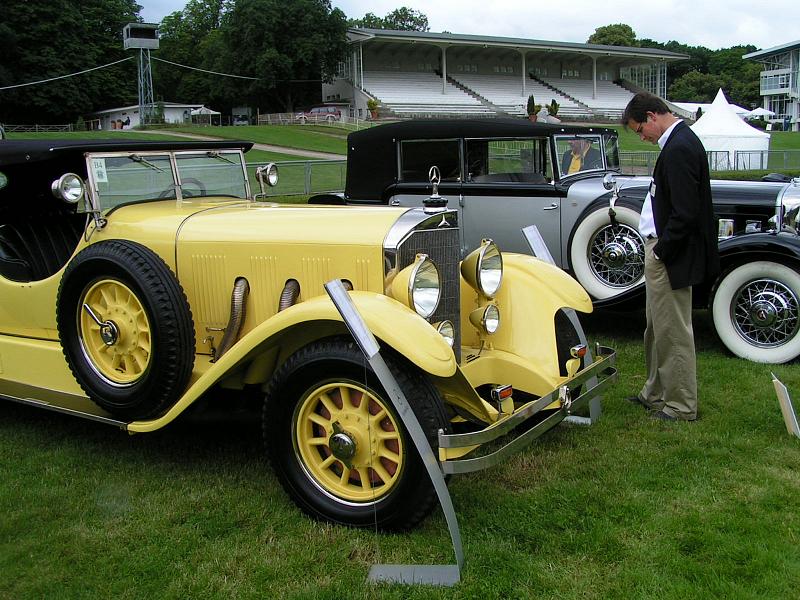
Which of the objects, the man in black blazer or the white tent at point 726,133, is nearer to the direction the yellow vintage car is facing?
the man in black blazer

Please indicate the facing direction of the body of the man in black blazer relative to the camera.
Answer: to the viewer's left

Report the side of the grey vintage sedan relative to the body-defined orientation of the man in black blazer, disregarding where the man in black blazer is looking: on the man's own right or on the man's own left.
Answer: on the man's own right

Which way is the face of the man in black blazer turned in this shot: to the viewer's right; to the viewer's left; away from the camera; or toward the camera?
to the viewer's left

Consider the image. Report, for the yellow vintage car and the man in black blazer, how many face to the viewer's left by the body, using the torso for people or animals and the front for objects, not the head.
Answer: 1

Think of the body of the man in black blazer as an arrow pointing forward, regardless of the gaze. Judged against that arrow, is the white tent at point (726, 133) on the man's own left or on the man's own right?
on the man's own right

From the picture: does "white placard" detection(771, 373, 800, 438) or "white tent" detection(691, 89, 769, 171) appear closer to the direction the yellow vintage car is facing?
the white placard
